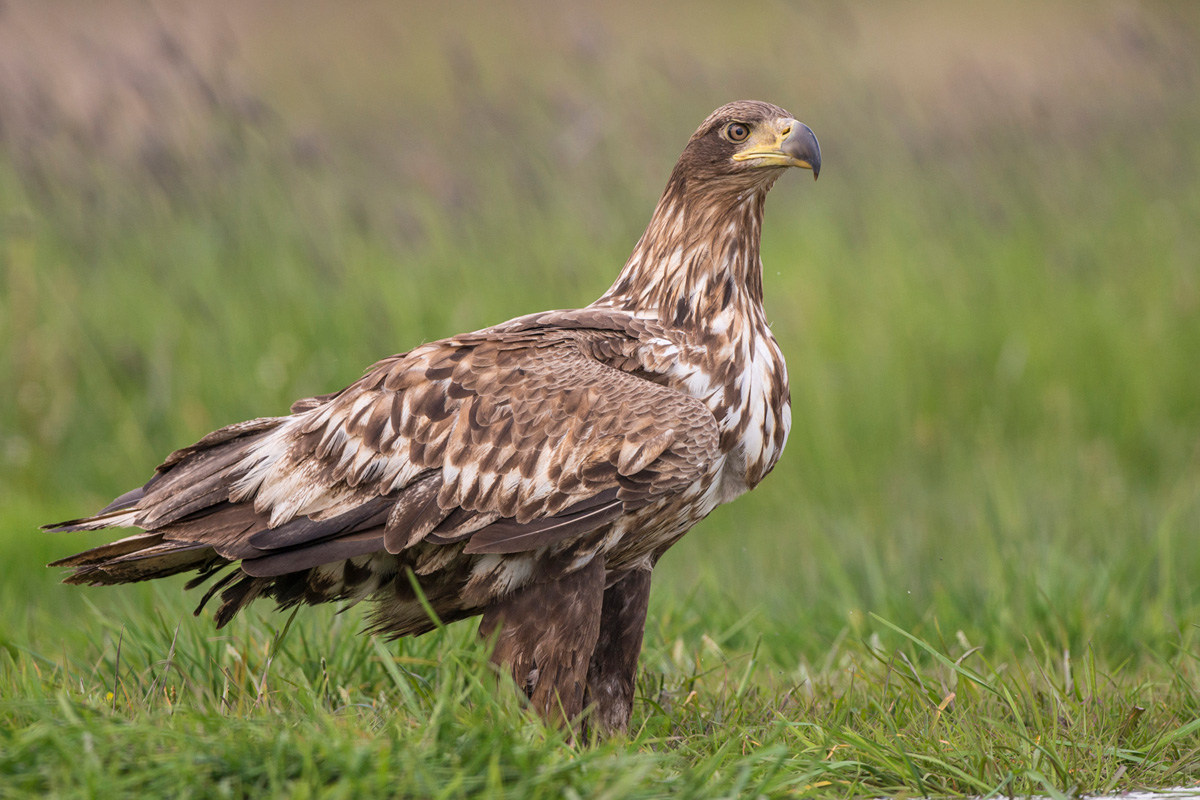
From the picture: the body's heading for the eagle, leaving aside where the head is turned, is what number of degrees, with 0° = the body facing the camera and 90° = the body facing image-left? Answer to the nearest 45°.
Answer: approximately 270°
